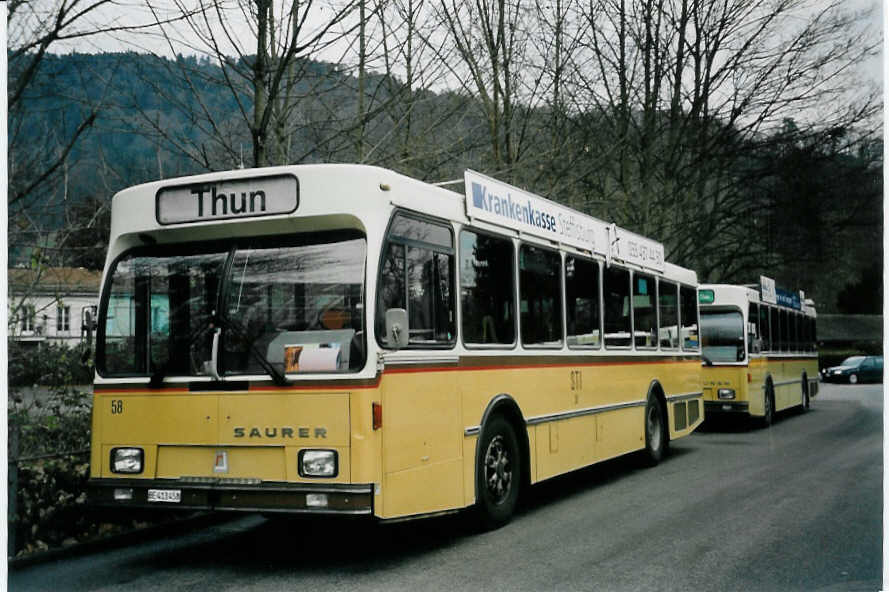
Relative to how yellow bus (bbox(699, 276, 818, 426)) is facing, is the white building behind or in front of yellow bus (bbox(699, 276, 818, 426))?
in front

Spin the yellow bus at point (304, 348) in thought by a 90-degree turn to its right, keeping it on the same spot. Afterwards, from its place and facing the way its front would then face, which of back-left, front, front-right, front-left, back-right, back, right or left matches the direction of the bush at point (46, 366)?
front

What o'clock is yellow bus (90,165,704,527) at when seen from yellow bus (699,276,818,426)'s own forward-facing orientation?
yellow bus (90,165,704,527) is roughly at 11 o'clock from yellow bus (699,276,818,426).

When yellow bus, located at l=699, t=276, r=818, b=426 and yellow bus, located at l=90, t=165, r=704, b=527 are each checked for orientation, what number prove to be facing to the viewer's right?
0

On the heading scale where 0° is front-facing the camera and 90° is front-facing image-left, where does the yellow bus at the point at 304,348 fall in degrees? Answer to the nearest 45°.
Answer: approximately 45°

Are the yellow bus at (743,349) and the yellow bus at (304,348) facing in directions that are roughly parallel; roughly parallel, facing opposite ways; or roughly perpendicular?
roughly parallel

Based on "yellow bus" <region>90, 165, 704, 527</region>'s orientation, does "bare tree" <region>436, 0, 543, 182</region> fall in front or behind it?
behind

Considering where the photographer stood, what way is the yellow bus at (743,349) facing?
facing the viewer and to the left of the viewer

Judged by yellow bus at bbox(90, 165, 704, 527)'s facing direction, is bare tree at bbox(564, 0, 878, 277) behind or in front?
behind

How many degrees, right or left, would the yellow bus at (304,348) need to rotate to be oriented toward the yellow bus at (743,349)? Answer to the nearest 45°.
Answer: approximately 180°
